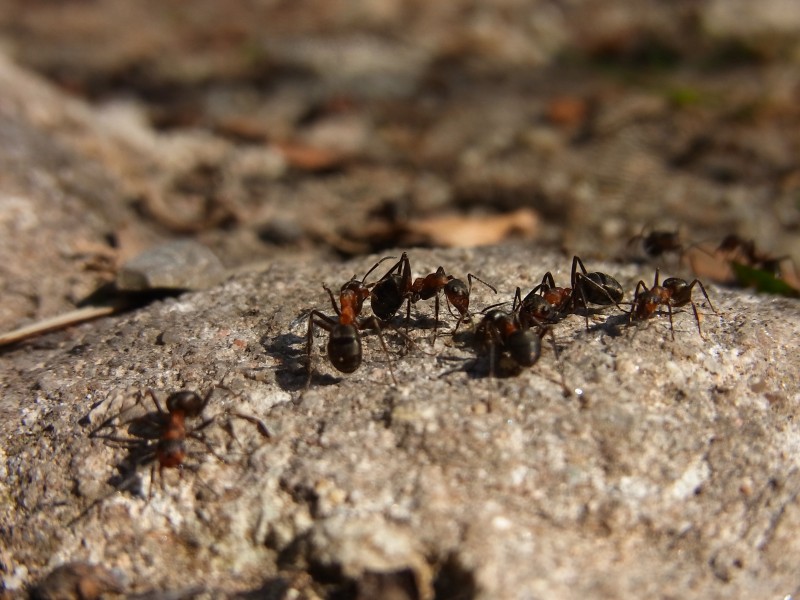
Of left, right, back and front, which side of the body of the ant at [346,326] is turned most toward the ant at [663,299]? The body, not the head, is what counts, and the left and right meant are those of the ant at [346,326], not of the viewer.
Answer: right

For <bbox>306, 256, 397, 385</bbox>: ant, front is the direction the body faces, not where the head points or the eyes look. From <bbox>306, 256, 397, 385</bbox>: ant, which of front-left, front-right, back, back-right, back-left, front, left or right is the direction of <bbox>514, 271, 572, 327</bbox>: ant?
right

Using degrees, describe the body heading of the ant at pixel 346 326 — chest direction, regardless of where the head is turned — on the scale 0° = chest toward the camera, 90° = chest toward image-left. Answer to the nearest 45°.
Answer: approximately 180°

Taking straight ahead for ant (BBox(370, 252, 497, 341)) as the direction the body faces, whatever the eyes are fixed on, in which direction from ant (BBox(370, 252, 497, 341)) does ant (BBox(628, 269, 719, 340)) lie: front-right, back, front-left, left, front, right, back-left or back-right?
front

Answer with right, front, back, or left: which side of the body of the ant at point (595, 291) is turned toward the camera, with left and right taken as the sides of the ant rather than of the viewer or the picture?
left

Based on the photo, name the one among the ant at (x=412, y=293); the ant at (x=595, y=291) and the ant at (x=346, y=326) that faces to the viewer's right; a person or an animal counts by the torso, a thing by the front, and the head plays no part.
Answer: the ant at (x=412, y=293)

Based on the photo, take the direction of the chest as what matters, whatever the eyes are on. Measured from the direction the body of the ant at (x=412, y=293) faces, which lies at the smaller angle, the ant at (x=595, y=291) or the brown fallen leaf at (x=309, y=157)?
the ant

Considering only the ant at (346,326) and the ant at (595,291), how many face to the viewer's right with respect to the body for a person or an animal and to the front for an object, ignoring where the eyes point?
0

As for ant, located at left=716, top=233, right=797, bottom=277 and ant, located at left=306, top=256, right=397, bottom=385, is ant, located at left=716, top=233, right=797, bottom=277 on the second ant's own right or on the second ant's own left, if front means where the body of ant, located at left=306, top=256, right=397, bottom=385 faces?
on the second ant's own right

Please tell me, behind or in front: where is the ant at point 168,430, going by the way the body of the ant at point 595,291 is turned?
in front

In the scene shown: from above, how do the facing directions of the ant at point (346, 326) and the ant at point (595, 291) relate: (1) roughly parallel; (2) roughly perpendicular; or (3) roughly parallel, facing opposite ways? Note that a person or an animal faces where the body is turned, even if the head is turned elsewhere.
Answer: roughly perpendicular

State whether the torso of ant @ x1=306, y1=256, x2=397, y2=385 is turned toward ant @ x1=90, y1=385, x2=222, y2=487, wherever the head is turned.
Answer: no

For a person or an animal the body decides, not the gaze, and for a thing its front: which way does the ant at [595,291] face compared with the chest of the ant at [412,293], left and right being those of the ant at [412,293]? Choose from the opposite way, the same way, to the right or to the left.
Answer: the opposite way

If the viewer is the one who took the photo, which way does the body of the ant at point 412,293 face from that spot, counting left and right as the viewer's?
facing to the right of the viewer

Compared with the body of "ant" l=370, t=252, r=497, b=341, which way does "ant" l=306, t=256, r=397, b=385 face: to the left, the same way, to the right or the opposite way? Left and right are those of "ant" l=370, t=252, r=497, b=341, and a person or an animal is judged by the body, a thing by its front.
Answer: to the left
